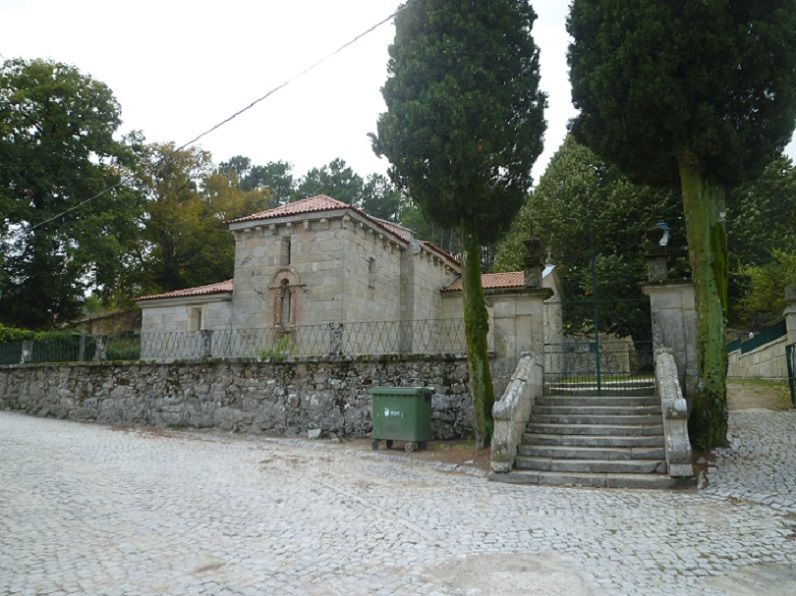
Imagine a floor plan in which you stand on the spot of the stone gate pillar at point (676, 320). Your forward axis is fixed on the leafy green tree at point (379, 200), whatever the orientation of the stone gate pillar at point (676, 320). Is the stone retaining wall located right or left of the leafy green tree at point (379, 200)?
left

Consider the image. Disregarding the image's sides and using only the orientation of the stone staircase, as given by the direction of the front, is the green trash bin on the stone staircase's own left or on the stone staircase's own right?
on the stone staircase's own right

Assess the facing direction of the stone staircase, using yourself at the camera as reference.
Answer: facing the viewer

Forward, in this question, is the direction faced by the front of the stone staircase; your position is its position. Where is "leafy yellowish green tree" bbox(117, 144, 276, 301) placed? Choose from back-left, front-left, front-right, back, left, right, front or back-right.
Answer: back-right

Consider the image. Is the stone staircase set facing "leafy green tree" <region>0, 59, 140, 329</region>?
no

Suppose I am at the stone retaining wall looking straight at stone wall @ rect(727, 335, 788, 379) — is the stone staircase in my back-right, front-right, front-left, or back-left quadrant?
front-right

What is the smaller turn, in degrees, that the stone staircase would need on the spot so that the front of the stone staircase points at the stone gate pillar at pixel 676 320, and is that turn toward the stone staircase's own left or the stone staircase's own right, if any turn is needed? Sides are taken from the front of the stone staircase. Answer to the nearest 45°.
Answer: approximately 135° to the stone staircase's own left

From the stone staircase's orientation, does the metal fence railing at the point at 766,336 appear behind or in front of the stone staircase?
behind

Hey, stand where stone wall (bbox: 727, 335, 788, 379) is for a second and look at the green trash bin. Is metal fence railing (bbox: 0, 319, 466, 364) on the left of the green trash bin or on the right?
right

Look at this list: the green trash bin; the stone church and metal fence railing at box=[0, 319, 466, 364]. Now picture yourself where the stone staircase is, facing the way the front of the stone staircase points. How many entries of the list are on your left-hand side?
0

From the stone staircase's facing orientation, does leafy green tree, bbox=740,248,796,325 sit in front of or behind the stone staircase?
behind

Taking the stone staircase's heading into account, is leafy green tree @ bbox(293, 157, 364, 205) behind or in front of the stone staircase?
behind

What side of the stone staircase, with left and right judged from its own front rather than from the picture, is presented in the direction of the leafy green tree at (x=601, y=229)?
back
